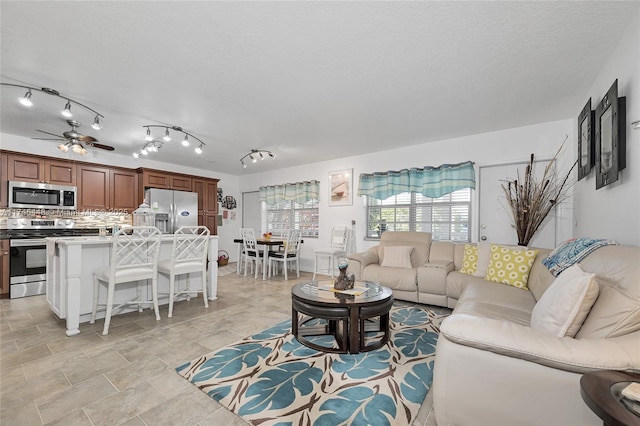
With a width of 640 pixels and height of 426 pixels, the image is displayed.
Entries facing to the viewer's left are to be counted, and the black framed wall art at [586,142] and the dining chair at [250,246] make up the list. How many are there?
1

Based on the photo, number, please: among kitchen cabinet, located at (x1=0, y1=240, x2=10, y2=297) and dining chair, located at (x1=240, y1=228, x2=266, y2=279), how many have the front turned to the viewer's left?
0

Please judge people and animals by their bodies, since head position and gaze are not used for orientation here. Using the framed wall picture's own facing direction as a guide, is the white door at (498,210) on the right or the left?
on its left

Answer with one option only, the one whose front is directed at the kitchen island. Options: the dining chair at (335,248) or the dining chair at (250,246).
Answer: the dining chair at (335,248)

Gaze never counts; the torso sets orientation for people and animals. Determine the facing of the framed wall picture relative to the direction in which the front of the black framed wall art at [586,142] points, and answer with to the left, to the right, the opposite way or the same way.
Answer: to the left

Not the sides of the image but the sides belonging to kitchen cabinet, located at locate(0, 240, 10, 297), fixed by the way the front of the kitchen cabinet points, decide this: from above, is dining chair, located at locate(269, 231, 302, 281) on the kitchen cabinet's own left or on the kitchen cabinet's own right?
on the kitchen cabinet's own left

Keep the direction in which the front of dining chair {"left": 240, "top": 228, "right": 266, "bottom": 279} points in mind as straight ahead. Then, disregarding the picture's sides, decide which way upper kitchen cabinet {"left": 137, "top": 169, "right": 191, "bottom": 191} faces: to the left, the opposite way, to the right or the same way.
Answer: to the right

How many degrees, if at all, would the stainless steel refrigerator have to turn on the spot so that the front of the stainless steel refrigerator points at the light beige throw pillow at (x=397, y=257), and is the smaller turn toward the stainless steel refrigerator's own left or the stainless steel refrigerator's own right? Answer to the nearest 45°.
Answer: approximately 45° to the stainless steel refrigerator's own left

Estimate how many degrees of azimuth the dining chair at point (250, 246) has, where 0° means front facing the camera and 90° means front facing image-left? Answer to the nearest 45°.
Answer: approximately 225°

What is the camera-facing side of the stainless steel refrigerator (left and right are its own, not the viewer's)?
front

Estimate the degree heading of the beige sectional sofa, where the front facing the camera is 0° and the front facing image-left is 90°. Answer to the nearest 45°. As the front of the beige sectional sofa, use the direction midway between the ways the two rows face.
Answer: approximately 45°

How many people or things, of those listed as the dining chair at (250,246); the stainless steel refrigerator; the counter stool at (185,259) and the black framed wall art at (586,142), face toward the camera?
1

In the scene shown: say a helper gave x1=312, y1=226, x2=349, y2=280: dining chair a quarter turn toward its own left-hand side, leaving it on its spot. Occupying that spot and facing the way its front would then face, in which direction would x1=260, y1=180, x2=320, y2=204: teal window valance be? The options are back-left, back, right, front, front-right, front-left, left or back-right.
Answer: back
